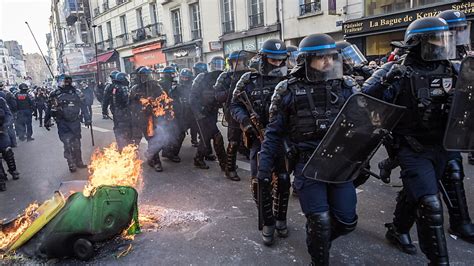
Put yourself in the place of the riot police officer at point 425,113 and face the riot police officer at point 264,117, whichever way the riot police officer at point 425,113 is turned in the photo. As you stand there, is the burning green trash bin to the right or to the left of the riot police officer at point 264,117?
left

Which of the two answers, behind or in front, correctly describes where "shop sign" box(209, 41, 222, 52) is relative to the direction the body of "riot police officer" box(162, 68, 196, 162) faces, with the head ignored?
behind

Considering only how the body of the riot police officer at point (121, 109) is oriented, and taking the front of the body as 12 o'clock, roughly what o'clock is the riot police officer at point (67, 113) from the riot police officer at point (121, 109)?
the riot police officer at point (67, 113) is roughly at 4 o'clock from the riot police officer at point (121, 109).

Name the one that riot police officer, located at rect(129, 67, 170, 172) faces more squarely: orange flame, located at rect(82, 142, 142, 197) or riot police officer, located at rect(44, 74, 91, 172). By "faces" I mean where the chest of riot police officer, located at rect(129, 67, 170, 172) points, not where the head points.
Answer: the orange flame
